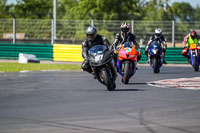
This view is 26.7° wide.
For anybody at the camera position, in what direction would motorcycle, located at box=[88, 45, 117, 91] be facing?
facing the viewer

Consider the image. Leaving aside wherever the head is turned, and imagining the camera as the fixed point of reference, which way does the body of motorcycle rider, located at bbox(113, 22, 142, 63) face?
toward the camera

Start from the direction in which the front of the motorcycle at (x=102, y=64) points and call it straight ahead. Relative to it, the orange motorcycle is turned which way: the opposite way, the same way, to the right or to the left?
the same way

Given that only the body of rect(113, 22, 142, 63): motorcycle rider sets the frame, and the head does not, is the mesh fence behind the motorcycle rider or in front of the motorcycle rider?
behind

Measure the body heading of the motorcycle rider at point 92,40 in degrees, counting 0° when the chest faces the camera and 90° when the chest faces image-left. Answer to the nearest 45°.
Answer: approximately 0°

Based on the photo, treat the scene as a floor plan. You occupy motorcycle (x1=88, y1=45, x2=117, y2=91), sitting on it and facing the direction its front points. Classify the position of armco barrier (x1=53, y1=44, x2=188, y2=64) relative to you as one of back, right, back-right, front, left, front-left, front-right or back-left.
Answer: back

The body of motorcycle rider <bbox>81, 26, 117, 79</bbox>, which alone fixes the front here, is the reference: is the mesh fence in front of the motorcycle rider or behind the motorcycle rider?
behind

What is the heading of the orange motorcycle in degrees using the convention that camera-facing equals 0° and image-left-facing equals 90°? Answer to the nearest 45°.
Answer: approximately 0°

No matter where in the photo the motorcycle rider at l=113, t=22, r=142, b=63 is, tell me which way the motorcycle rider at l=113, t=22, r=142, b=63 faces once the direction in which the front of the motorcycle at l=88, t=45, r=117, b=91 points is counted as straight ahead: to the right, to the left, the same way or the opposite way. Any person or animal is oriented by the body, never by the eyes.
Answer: the same way

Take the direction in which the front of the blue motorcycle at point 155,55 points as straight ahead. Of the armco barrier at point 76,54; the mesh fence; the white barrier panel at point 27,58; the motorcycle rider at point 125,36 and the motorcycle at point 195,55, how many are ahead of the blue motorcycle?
1

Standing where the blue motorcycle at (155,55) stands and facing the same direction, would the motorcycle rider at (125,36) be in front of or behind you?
in front

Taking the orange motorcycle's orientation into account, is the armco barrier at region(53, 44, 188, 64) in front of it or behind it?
behind

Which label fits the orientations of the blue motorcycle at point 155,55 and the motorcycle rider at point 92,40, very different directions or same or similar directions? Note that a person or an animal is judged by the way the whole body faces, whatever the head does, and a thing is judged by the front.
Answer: same or similar directions

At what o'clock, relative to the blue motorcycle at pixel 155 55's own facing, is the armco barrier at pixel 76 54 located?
The armco barrier is roughly at 5 o'clock from the blue motorcycle.

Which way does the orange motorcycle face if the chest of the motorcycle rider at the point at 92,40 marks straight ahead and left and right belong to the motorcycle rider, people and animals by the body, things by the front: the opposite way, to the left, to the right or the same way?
the same way

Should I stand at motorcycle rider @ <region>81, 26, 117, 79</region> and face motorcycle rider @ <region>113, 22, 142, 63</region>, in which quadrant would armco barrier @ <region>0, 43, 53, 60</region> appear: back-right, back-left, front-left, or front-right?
front-left
